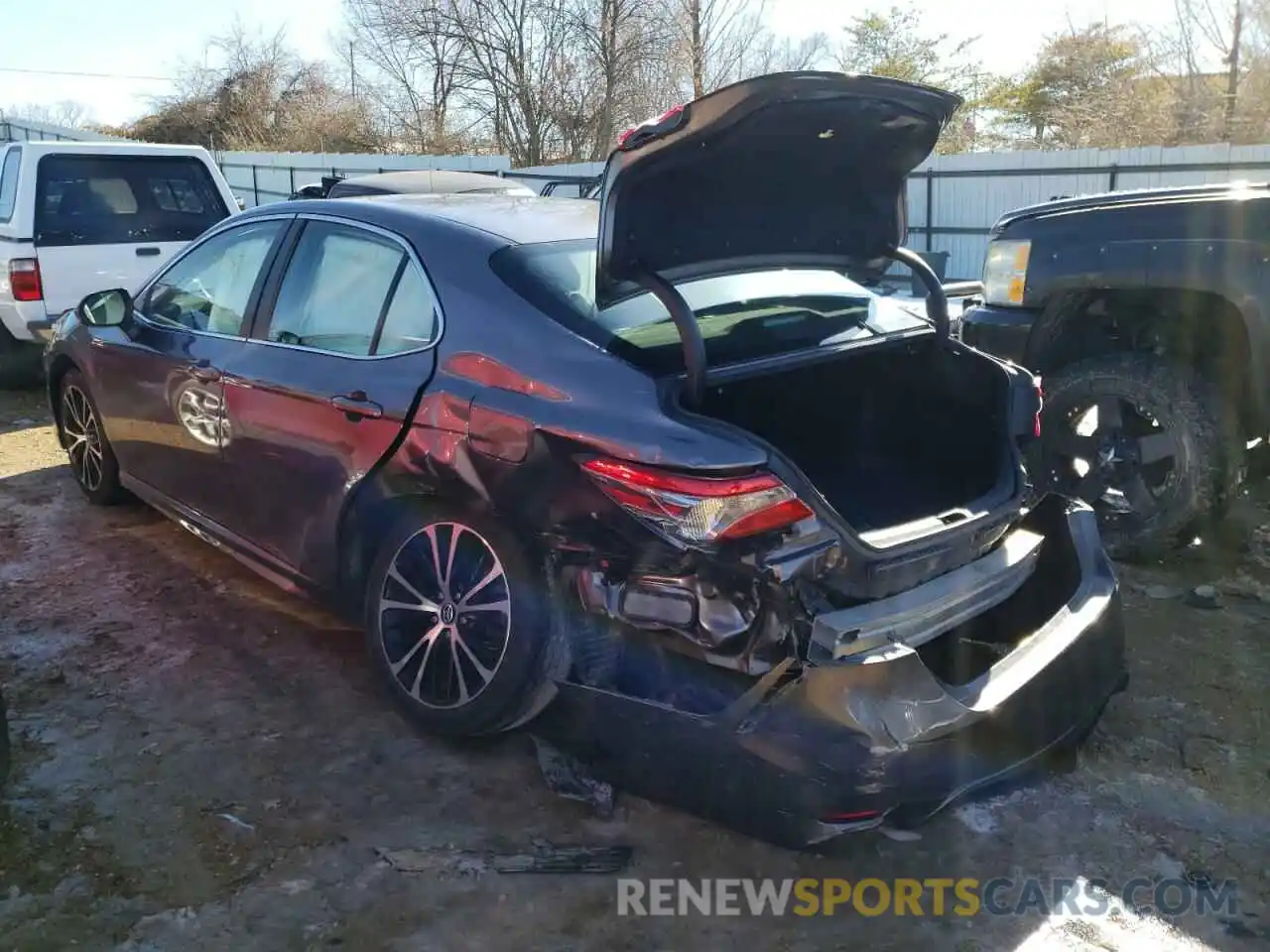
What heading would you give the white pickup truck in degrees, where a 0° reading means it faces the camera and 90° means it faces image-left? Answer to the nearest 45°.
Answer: approximately 135°

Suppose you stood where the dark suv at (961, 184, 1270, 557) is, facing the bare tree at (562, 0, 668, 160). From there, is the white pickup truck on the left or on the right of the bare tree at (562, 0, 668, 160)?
left

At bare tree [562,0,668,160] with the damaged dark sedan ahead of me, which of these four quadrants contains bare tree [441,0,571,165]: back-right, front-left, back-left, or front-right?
back-right

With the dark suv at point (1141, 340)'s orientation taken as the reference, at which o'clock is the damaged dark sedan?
The damaged dark sedan is roughly at 10 o'clock from the dark suv.

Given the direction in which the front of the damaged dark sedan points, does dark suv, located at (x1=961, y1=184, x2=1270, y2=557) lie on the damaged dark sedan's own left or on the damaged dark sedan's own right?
on the damaged dark sedan's own right

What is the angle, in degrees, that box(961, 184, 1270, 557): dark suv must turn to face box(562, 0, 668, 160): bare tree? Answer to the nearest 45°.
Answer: approximately 45° to its right

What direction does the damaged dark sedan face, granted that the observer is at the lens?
facing away from the viewer and to the left of the viewer

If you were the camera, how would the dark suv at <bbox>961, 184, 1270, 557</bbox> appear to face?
facing to the left of the viewer
